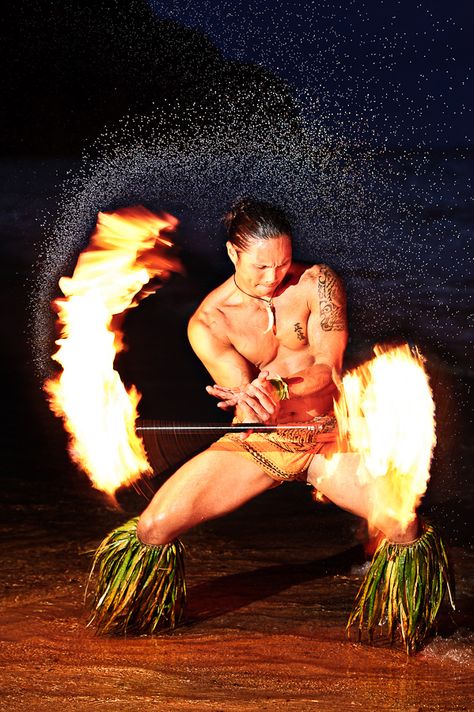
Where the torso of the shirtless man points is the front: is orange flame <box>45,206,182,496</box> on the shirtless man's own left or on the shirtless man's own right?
on the shirtless man's own right

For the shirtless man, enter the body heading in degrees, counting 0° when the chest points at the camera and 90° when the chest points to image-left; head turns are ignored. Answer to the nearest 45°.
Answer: approximately 0°
